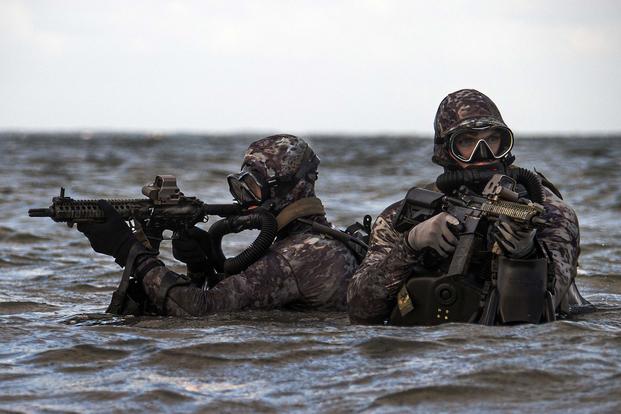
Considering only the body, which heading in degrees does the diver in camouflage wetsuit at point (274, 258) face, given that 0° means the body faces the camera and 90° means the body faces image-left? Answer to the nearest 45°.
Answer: approximately 90°

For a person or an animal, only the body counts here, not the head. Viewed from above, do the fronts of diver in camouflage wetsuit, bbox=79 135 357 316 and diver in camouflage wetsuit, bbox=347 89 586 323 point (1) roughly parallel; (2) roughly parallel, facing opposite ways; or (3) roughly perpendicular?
roughly perpendicular

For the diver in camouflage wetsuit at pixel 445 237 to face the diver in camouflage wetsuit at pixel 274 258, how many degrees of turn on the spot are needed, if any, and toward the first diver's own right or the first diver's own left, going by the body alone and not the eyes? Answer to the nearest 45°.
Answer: approximately 135° to the first diver's own right

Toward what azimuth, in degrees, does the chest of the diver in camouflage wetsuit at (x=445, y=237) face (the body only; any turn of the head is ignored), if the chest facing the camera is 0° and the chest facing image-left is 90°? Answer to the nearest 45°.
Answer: approximately 0°

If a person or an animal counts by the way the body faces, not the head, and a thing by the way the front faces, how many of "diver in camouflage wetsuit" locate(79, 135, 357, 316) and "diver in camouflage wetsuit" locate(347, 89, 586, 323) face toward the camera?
1

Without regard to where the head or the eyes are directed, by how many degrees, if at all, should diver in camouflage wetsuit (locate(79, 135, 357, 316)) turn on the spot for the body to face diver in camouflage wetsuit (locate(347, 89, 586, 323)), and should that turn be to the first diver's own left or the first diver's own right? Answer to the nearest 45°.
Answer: approximately 135° to the first diver's own left
